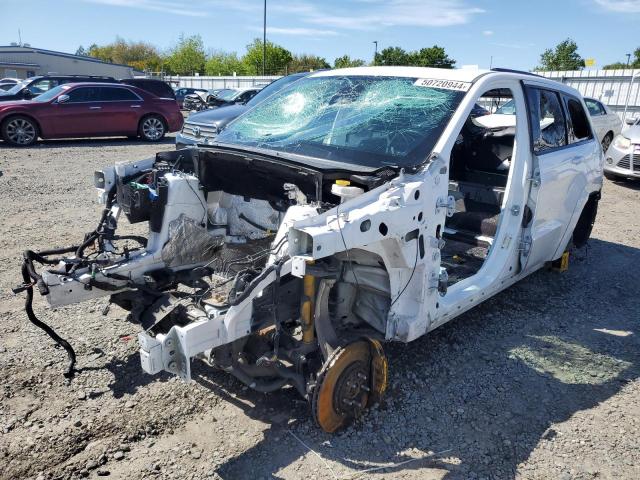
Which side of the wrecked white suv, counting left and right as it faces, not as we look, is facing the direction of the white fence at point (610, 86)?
back

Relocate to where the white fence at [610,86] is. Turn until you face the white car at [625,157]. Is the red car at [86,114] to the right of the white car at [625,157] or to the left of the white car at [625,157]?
right

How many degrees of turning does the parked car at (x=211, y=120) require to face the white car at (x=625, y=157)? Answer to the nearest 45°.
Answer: approximately 135° to its left

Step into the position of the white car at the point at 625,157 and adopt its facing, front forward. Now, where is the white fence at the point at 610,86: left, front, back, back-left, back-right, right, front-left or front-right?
back-right

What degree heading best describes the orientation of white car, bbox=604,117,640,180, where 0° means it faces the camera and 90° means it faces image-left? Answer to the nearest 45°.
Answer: approximately 45°

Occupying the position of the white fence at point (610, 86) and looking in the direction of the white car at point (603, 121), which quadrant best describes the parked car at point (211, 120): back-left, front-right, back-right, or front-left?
front-right

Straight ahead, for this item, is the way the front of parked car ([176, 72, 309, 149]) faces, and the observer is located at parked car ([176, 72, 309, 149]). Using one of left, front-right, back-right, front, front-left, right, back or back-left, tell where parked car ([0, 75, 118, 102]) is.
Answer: right

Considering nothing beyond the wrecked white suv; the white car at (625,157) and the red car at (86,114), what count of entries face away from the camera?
0

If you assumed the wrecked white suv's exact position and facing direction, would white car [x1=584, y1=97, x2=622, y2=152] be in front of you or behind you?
behind

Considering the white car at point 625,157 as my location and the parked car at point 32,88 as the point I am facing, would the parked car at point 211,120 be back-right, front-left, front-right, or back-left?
front-left

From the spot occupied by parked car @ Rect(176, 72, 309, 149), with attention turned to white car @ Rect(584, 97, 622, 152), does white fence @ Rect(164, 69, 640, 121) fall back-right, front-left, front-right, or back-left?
front-left

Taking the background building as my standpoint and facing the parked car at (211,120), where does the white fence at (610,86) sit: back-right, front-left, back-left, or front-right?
front-left

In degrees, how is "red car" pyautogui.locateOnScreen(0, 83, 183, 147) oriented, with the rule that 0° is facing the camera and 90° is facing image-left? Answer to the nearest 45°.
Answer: approximately 90°

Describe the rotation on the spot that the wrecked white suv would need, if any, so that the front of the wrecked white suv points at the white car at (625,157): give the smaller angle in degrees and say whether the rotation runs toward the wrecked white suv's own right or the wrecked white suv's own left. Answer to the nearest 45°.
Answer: approximately 180°

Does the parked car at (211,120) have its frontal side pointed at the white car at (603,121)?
no

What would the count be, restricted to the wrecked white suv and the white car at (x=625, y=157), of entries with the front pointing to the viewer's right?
0

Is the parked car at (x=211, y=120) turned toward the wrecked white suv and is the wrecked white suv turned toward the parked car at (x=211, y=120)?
no

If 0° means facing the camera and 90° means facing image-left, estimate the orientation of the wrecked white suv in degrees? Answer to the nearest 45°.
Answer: approximately 45°

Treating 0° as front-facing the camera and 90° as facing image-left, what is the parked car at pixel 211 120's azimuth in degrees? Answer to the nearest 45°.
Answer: approximately 45°

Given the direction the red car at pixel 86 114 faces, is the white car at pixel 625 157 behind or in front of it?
behind

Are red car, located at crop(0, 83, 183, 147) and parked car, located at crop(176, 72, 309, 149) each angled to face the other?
no
